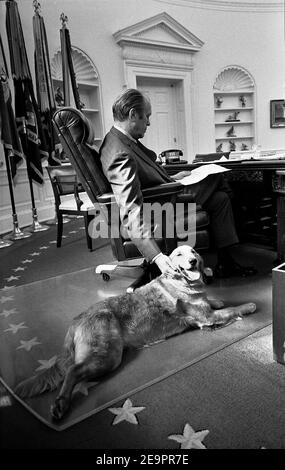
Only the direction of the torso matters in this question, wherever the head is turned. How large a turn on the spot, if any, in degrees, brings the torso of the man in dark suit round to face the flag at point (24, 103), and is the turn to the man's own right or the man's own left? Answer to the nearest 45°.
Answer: approximately 135° to the man's own left

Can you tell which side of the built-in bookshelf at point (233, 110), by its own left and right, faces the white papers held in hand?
front

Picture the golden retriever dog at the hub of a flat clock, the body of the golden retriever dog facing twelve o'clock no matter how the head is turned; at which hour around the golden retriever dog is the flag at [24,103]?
The flag is roughly at 10 o'clock from the golden retriever dog.

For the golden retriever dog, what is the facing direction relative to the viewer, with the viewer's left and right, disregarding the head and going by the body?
facing away from the viewer and to the right of the viewer

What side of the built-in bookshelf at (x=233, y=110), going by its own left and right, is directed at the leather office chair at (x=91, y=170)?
front

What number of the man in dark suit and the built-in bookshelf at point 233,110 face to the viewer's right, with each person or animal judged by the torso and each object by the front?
1

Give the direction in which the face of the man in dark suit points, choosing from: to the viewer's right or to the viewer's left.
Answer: to the viewer's right

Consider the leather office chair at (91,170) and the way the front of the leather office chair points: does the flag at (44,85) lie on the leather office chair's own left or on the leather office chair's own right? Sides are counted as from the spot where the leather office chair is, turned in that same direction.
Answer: on the leather office chair's own left

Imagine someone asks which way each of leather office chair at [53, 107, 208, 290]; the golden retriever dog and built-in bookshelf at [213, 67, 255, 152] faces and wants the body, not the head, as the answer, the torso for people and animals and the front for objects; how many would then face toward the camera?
1

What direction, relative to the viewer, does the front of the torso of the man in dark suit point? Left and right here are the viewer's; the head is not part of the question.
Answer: facing to the right of the viewer

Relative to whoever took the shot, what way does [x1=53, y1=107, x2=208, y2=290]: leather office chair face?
facing to the right of the viewer

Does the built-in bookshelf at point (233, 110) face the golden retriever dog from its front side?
yes
